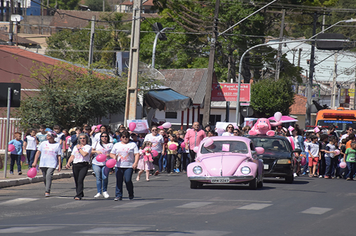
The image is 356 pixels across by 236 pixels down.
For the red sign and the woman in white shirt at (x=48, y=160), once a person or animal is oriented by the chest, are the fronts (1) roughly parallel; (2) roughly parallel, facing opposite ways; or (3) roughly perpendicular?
roughly parallel

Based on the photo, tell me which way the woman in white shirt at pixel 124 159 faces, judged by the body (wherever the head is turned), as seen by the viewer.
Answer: toward the camera

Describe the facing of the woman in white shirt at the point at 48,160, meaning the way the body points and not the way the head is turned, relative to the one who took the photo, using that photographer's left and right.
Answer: facing the viewer

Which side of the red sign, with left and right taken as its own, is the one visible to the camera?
front

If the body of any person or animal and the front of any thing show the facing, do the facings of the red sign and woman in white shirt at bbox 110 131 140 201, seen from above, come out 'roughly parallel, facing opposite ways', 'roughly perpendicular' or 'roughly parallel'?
roughly parallel

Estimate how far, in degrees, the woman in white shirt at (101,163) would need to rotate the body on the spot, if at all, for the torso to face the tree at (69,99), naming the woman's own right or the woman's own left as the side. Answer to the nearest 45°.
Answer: approximately 180°

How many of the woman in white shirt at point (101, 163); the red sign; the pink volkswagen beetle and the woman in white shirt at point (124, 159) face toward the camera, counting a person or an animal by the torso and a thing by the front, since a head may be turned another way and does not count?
4

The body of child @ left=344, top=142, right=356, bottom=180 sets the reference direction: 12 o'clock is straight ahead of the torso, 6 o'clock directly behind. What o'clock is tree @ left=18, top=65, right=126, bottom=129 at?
The tree is roughly at 3 o'clock from the child.

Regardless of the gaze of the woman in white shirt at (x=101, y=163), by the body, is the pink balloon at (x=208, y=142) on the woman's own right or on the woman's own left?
on the woman's own left

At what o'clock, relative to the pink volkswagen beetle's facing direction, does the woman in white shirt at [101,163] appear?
The woman in white shirt is roughly at 2 o'clock from the pink volkswagen beetle.

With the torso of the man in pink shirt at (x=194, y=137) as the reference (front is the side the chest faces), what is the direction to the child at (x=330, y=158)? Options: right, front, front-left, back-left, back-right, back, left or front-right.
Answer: left

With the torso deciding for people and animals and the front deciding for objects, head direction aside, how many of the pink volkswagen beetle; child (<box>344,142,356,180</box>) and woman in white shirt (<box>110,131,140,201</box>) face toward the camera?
3

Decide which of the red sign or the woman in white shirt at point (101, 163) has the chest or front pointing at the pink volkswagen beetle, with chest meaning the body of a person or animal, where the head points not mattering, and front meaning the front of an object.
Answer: the red sign

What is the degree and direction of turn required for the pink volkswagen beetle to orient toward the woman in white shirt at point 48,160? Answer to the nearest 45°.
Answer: approximately 90° to its right

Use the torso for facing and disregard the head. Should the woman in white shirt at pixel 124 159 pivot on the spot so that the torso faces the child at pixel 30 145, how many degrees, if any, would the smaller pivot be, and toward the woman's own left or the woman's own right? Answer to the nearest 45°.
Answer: approximately 135° to the woman's own right

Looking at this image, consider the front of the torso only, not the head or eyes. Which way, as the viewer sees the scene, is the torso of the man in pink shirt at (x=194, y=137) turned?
toward the camera

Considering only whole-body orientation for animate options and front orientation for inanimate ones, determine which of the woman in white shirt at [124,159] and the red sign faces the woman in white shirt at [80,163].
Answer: the red sign

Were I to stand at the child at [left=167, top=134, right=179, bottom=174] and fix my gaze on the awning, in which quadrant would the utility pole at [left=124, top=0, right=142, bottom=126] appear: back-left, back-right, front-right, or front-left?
front-left
